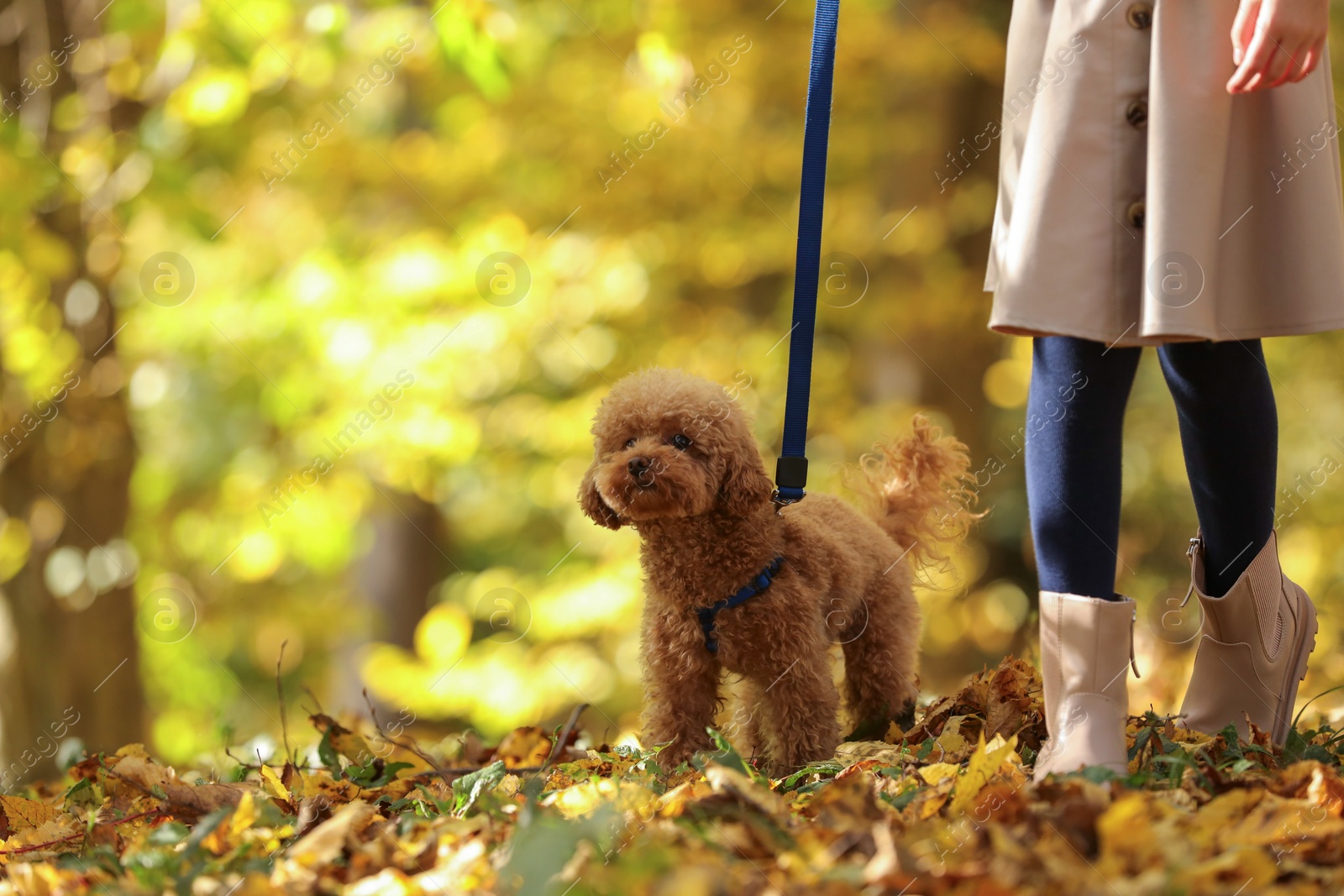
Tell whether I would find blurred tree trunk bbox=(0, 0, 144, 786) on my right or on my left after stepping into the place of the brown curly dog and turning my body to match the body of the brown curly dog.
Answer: on my right

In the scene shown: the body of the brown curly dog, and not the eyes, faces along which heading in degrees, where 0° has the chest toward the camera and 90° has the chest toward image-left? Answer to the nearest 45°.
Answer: approximately 45°

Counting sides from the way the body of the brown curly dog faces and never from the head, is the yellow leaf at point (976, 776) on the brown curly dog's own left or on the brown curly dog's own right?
on the brown curly dog's own left

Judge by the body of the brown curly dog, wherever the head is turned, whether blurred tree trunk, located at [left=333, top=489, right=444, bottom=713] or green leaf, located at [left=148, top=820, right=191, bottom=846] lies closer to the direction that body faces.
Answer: the green leaf

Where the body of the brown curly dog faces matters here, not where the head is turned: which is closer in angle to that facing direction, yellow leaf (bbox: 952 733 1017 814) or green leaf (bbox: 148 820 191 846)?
the green leaf
